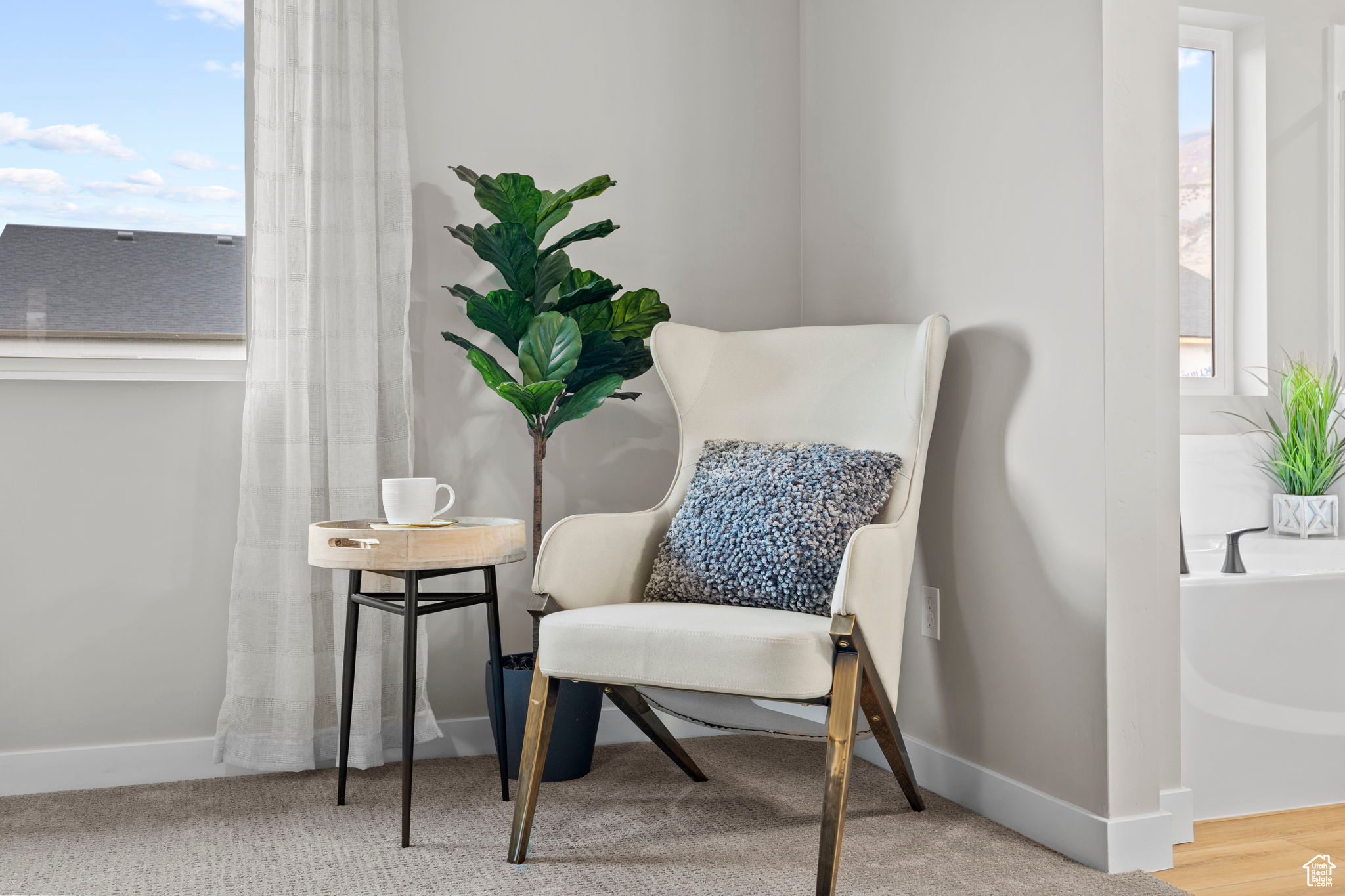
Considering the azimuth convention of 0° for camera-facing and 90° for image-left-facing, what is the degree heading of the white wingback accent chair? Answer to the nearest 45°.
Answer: approximately 45°

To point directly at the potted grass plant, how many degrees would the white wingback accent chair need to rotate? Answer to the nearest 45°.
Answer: approximately 180°

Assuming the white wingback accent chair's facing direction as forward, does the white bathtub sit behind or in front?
behind

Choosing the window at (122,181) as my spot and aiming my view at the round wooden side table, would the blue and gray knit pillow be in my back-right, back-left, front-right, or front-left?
front-left

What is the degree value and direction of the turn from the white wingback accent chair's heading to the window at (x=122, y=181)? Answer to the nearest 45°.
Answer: approximately 45° to its right
